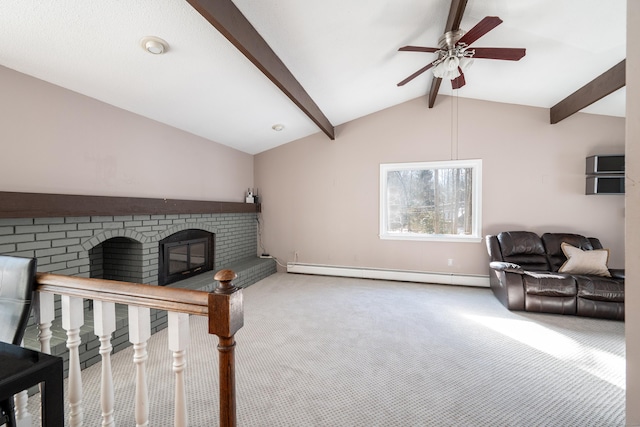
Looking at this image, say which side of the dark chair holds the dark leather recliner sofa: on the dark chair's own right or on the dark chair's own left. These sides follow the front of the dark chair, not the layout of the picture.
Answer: on the dark chair's own left

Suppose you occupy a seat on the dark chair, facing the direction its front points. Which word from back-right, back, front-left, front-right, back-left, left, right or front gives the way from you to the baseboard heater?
back-left

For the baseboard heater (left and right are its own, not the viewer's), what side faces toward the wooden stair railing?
front

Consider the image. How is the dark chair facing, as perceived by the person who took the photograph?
facing the viewer and to the left of the viewer

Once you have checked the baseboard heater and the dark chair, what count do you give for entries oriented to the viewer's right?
0

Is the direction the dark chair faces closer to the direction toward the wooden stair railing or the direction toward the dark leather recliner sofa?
the wooden stair railing

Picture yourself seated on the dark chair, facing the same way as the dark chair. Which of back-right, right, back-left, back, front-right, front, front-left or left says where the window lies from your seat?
back-left

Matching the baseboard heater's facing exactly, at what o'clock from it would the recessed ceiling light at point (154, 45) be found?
The recessed ceiling light is roughly at 1 o'clock from the baseboard heater.
